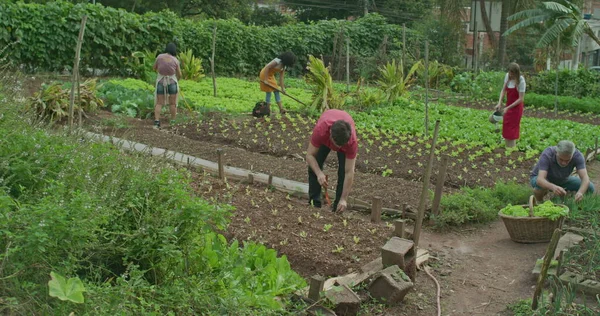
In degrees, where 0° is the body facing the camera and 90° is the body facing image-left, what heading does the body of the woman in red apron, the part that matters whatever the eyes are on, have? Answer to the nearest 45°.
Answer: approximately 45°

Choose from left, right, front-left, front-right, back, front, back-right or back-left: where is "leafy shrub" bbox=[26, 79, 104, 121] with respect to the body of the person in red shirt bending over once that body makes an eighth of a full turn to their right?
right

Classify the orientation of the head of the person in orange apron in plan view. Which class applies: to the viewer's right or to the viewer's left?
to the viewer's right

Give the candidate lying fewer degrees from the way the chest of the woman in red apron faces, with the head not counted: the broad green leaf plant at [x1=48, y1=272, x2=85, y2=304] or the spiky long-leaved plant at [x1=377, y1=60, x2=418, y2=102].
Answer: the broad green leaf plant

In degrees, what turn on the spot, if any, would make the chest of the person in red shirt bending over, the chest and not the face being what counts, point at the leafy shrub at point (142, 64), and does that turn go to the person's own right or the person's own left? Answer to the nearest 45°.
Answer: approximately 135° to the person's own right

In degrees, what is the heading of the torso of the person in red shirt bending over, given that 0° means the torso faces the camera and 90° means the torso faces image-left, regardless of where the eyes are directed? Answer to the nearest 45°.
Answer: approximately 0°
